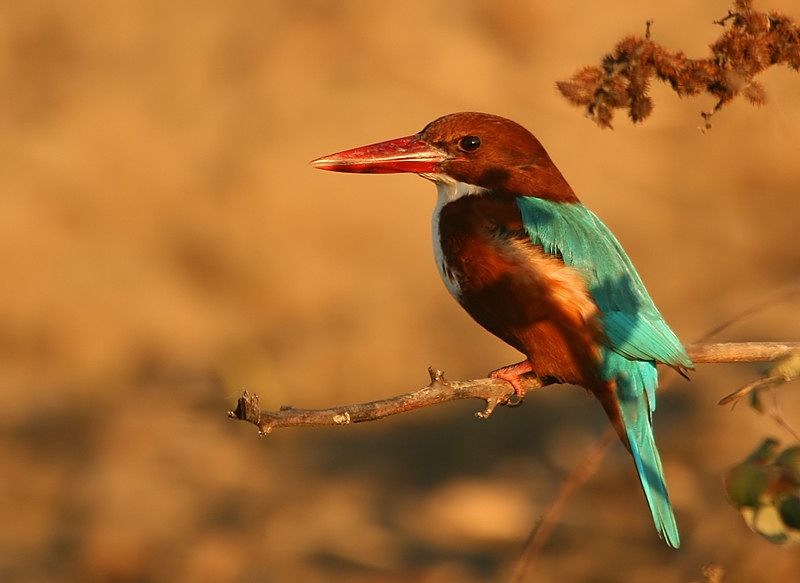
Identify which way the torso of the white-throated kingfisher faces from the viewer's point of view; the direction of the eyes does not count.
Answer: to the viewer's left
